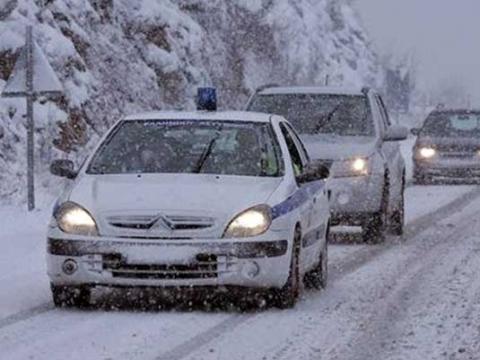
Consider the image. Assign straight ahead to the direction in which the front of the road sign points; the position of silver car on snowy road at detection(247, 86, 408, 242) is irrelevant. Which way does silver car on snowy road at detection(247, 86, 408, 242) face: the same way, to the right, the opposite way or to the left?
the opposite way

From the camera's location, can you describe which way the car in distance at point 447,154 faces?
facing the viewer

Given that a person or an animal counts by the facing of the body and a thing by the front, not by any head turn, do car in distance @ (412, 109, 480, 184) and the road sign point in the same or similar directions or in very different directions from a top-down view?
very different directions

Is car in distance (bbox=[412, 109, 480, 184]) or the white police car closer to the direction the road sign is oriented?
the car in distance

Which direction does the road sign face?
away from the camera

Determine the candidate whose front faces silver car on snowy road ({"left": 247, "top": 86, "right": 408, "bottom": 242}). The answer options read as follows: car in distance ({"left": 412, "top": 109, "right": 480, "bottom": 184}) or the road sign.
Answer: car in distance ({"left": 412, "top": 109, "right": 480, "bottom": 184})

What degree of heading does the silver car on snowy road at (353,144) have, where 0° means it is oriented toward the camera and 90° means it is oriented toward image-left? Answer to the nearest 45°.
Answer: approximately 0°

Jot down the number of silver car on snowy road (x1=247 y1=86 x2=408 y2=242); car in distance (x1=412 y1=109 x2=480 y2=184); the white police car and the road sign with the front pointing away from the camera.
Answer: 1

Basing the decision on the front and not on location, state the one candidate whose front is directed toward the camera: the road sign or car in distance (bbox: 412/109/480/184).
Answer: the car in distance

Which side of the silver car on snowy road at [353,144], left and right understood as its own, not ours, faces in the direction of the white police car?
front

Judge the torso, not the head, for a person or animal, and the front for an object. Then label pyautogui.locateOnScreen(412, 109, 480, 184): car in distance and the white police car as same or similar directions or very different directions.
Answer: same or similar directions

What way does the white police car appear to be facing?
toward the camera

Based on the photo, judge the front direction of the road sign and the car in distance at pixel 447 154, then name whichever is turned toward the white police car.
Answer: the car in distance
